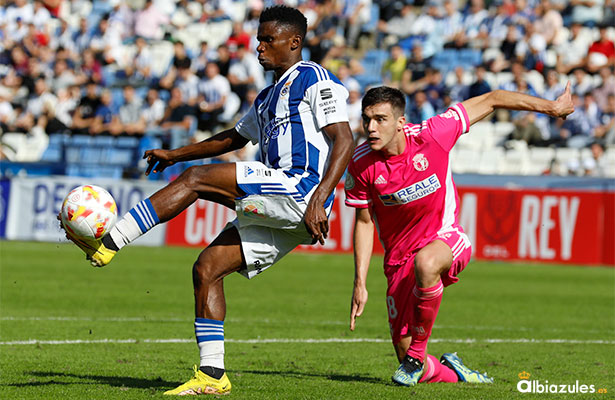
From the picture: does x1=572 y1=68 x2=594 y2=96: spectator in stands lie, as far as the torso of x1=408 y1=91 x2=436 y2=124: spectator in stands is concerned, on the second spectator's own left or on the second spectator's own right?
on the second spectator's own left

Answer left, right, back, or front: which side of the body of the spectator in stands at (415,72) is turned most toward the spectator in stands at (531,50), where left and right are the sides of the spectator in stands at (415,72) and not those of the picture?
left

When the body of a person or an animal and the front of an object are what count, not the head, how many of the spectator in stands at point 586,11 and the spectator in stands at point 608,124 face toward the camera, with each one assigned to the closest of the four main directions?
2

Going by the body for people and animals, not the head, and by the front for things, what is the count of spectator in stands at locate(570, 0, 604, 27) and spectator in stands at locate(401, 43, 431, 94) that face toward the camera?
2

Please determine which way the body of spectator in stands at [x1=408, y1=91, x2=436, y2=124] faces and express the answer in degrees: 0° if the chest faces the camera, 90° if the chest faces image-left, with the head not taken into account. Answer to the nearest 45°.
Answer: approximately 0°

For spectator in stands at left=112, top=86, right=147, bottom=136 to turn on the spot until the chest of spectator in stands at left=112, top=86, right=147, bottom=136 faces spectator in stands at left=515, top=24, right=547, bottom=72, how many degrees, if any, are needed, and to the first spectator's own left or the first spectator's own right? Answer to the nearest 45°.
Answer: approximately 90° to the first spectator's own left
